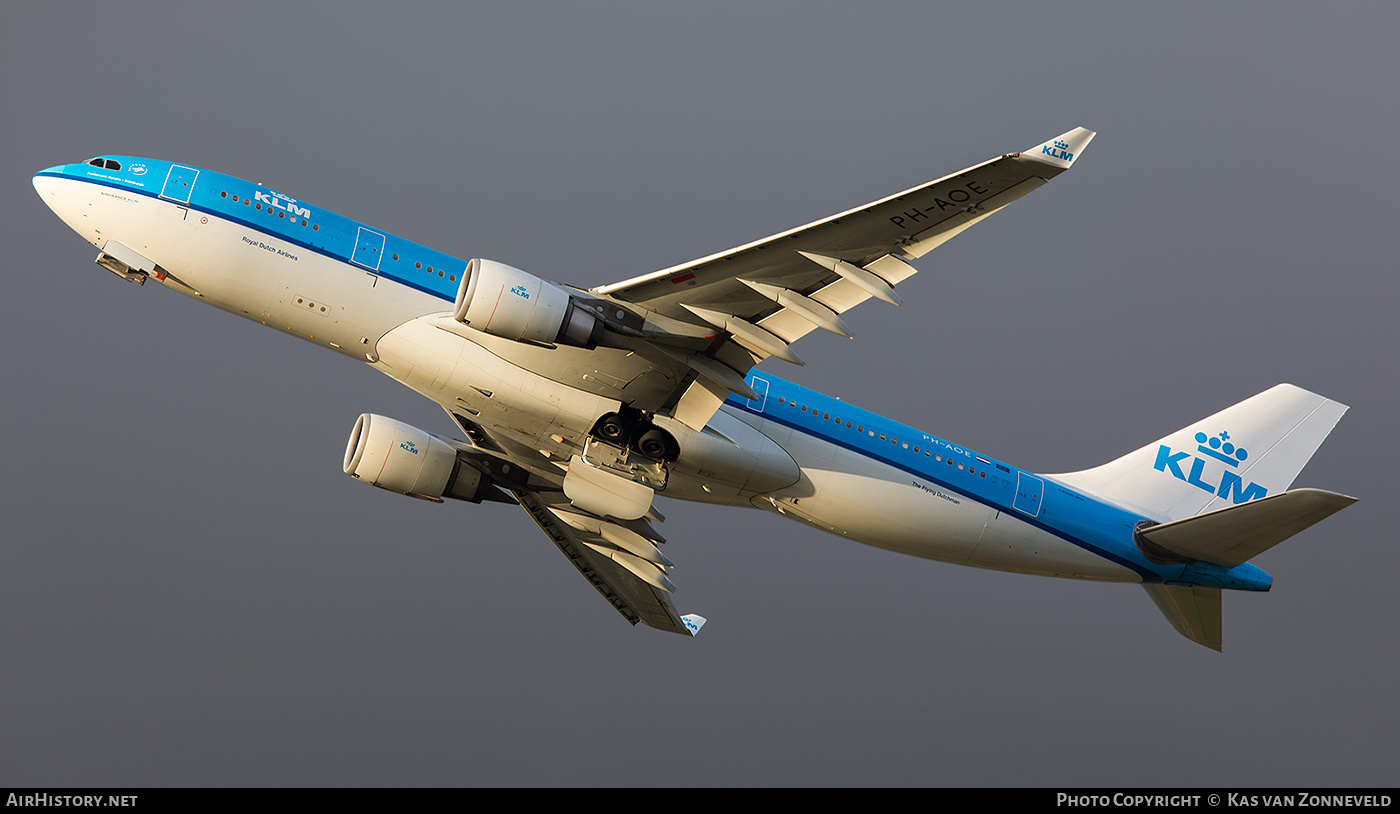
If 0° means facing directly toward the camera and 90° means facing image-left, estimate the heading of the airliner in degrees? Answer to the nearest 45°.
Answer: approximately 90°
